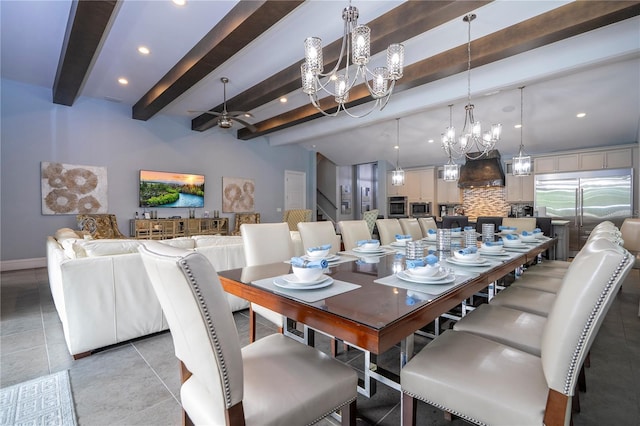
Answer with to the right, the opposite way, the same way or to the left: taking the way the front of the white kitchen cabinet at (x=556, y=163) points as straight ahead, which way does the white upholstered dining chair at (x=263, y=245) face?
to the left

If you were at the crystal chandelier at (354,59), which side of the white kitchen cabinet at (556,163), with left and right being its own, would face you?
front

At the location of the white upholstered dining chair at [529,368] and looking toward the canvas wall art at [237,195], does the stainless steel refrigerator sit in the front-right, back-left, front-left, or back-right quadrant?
front-right

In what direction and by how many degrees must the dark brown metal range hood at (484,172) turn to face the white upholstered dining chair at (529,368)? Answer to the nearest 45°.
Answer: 0° — it already faces it

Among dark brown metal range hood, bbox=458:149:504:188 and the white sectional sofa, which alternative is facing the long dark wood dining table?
the dark brown metal range hood

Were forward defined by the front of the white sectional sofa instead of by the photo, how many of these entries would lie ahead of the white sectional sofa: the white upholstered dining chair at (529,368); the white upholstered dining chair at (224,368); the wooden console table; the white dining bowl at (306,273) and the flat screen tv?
2

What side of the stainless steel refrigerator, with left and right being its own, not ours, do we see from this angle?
front

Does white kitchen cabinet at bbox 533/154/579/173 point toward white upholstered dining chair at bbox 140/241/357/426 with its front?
yes

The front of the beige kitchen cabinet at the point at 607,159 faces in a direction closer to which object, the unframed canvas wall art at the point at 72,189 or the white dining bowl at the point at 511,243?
the white dining bowl

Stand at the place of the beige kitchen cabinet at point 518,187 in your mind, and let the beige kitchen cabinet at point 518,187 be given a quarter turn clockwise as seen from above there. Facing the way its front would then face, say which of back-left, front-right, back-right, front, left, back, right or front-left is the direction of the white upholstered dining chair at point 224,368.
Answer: left

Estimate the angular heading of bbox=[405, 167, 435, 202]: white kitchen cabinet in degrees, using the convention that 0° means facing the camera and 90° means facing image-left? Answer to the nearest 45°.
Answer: approximately 45°

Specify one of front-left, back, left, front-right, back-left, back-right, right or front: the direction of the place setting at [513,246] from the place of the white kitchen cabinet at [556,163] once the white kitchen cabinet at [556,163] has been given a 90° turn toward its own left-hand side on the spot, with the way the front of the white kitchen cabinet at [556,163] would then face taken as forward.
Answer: right

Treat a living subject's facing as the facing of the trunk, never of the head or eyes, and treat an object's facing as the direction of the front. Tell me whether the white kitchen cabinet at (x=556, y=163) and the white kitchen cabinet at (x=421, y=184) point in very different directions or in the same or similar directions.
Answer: same or similar directions

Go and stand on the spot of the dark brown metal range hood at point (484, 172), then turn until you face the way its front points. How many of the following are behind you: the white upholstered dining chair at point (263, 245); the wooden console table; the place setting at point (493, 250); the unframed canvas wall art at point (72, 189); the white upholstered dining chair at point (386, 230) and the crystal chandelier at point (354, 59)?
0

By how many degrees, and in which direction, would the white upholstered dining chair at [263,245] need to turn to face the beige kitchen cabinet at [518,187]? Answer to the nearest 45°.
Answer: approximately 90° to its left

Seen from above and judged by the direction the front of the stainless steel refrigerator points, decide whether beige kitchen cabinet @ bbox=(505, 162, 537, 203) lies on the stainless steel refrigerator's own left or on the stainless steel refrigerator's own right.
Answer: on the stainless steel refrigerator's own right

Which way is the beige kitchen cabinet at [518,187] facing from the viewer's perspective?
toward the camera

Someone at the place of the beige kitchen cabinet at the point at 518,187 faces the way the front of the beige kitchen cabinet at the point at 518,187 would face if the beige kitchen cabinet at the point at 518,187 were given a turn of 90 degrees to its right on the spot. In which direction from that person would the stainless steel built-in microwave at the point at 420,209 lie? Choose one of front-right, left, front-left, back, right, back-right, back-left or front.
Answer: front

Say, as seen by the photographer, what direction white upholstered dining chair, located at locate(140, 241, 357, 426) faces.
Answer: facing away from the viewer and to the right of the viewer

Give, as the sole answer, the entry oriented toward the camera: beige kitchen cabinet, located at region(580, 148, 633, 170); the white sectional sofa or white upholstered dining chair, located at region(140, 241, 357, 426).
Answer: the beige kitchen cabinet

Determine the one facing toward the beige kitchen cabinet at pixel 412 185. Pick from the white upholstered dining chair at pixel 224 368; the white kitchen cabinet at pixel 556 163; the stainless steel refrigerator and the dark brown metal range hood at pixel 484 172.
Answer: the white upholstered dining chair

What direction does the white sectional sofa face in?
away from the camera
